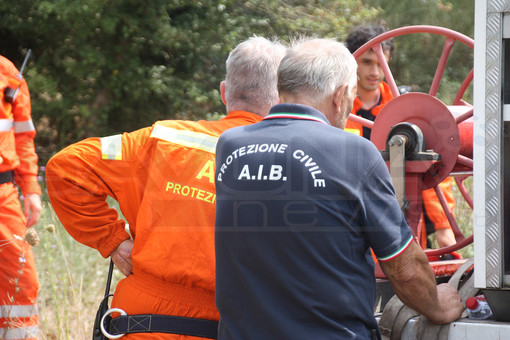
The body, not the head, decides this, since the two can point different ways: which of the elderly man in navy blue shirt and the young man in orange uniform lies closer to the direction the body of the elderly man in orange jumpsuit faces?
the young man in orange uniform

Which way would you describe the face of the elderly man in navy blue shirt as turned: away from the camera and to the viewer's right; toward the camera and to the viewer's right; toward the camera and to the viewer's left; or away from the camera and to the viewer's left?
away from the camera and to the viewer's right

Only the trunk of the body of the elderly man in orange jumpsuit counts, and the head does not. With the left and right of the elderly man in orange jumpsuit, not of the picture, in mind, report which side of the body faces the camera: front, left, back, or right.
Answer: back

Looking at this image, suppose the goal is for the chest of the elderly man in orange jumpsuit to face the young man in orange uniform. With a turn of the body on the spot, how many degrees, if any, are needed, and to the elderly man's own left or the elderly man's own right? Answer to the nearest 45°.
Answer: approximately 45° to the elderly man's own right

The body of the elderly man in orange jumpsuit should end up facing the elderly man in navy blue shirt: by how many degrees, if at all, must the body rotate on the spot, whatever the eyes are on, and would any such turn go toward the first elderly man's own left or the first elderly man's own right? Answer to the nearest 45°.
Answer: approximately 135° to the first elderly man's own right
